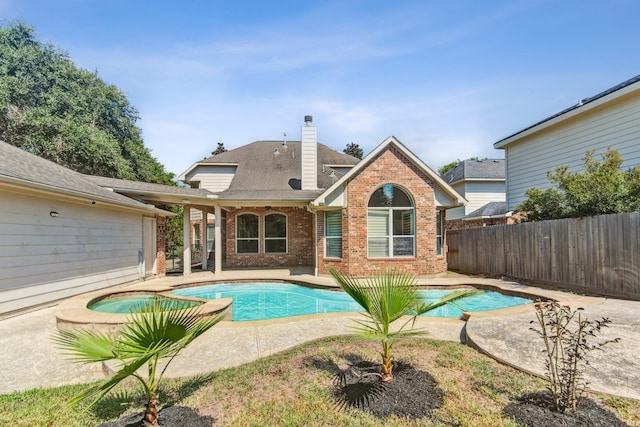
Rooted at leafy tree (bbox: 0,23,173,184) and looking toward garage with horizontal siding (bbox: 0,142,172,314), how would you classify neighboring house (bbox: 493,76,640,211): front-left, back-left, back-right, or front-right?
front-left

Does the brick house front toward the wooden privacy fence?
no

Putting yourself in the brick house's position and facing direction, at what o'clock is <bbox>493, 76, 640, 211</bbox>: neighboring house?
The neighboring house is roughly at 3 o'clock from the brick house.

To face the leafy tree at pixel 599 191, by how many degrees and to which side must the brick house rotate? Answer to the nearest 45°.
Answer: approximately 135° to its right

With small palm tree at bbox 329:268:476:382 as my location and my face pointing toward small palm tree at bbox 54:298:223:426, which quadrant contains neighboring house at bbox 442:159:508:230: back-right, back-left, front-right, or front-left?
back-right

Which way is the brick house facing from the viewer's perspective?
away from the camera

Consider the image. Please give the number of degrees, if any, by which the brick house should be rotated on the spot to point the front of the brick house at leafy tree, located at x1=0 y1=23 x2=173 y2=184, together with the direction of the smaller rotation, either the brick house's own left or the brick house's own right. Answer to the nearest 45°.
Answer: approximately 45° to the brick house's own left
